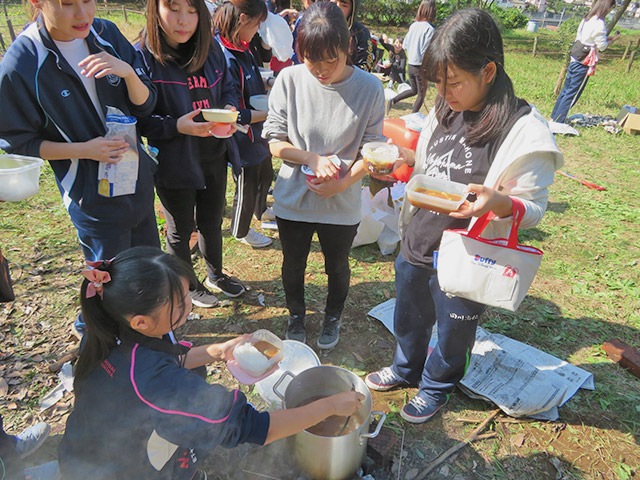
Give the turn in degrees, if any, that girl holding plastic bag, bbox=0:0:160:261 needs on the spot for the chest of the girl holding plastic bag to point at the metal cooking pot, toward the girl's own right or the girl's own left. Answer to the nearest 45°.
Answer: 0° — they already face it

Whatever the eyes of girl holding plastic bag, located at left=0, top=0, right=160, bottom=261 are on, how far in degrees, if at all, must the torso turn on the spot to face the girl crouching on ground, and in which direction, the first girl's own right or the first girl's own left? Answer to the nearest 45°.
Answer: approximately 45° to the first girl's own right

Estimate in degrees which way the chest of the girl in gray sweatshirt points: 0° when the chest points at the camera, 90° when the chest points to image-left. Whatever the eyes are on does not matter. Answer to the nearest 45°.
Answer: approximately 0°

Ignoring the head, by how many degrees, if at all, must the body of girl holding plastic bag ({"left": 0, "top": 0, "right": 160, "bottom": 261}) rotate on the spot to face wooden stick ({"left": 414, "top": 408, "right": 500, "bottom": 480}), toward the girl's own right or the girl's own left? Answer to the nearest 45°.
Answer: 0° — they already face it

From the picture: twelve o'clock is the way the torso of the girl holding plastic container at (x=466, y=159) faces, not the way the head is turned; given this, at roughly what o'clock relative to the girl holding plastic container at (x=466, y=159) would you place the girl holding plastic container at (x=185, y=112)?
the girl holding plastic container at (x=185, y=112) is roughly at 2 o'clock from the girl holding plastic container at (x=466, y=159).

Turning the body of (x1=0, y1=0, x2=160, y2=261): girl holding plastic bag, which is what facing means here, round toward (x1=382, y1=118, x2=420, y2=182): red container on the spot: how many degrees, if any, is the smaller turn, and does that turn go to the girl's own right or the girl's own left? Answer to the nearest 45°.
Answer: approximately 45° to the girl's own left

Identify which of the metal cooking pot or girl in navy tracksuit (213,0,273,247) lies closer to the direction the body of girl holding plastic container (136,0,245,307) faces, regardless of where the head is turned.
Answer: the metal cooking pot

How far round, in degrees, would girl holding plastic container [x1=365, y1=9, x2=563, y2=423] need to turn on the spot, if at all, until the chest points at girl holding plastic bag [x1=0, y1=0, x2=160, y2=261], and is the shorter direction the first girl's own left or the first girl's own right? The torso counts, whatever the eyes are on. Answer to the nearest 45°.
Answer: approximately 45° to the first girl's own right

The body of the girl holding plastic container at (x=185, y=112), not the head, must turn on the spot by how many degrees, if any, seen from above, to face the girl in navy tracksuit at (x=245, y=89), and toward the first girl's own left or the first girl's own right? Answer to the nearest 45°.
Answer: approximately 90° to the first girl's own left

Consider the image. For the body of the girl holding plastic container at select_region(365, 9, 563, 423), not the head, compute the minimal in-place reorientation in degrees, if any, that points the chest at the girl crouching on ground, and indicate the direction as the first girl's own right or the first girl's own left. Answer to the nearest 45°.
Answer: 0° — they already face them
